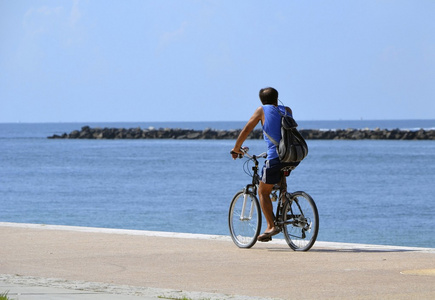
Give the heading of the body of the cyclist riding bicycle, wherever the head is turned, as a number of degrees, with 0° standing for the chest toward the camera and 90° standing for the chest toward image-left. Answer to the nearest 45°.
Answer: approximately 135°

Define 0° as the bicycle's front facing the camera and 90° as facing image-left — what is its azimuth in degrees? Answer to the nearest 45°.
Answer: approximately 135°
